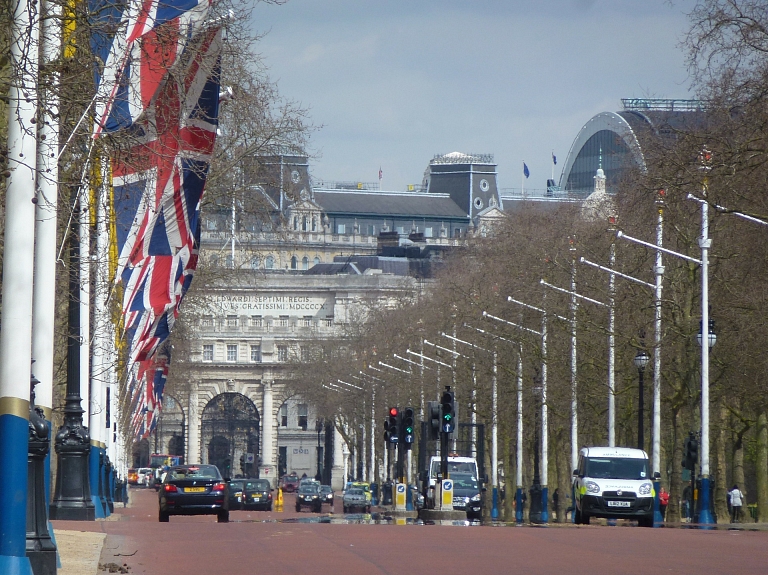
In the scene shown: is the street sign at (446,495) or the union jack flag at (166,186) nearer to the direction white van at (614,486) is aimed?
the union jack flag

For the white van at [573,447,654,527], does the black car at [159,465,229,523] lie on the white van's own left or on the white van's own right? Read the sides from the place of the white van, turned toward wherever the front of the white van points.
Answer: on the white van's own right

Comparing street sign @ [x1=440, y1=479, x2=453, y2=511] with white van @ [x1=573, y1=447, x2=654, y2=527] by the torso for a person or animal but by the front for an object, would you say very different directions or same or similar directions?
same or similar directions

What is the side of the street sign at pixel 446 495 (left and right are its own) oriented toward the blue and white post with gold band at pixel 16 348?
front

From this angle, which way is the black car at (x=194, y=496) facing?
away from the camera

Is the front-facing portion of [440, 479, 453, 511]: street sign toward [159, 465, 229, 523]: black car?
no

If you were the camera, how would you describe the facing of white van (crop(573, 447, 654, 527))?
facing the viewer

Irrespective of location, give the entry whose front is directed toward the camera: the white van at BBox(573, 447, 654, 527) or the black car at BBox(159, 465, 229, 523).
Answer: the white van

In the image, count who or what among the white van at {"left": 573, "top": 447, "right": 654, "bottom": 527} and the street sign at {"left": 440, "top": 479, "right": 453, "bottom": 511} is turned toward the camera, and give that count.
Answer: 2

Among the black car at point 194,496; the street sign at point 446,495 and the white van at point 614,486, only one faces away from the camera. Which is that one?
the black car

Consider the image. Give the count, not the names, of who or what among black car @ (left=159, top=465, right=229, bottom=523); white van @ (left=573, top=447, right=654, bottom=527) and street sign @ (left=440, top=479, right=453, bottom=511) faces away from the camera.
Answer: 1

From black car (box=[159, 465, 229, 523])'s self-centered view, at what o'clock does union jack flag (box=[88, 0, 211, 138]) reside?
The union jack flag is roughly at 6 o'clock from the black car.

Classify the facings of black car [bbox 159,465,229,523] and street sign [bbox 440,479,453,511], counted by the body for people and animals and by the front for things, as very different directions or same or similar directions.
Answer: very different directions

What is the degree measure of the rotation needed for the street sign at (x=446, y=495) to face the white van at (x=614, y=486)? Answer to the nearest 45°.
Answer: approximately 45° to its left

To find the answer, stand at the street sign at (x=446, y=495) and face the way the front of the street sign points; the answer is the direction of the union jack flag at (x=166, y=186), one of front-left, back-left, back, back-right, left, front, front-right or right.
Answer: front

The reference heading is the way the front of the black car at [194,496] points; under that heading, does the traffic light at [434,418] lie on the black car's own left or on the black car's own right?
on the black car's own right

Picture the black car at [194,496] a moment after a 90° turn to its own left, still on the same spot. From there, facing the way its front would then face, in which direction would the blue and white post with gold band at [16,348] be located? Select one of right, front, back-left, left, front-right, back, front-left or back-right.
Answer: left

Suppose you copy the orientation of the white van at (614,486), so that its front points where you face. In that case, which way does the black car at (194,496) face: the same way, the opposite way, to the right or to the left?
the opposite way

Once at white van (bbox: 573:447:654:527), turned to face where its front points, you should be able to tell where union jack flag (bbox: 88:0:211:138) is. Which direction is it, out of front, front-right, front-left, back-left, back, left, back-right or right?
front
